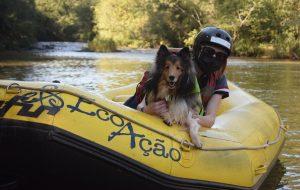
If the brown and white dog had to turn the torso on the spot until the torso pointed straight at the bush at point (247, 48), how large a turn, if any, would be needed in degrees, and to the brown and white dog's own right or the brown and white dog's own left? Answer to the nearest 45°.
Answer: approximately 180°

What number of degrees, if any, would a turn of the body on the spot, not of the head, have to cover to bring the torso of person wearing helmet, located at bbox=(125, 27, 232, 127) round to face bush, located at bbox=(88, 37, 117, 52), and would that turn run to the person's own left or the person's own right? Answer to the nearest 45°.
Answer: approximately 180°

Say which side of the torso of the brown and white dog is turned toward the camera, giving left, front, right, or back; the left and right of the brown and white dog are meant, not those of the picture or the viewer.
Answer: front

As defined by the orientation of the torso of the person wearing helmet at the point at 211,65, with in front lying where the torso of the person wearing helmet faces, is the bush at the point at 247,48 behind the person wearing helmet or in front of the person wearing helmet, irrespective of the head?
behind
